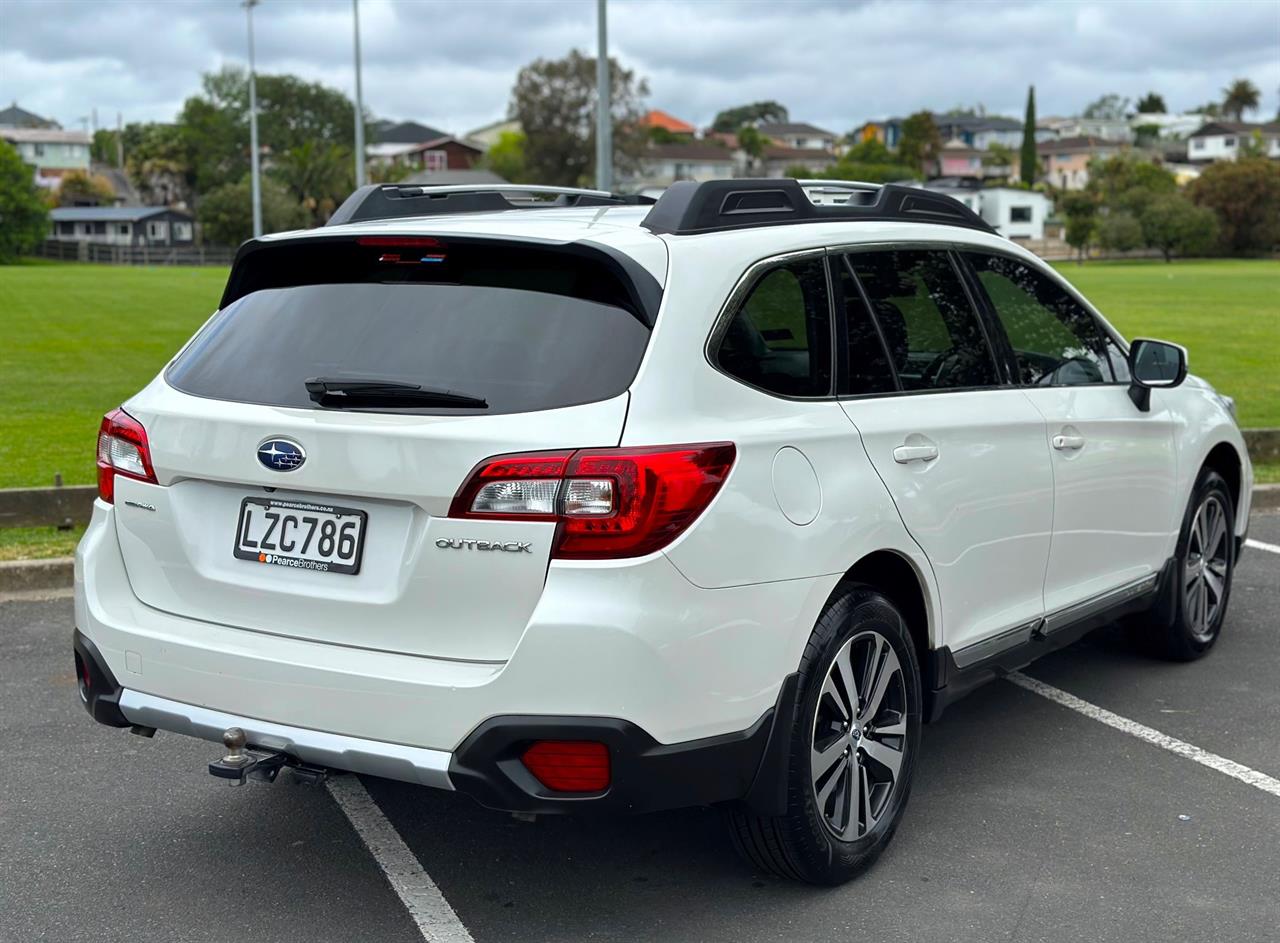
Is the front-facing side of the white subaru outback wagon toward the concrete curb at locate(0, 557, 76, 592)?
no

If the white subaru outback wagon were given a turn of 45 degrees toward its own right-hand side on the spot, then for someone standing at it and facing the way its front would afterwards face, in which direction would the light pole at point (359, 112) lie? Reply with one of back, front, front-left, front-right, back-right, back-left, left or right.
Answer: left

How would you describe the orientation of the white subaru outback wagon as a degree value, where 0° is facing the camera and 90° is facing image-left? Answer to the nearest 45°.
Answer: approximately 225°

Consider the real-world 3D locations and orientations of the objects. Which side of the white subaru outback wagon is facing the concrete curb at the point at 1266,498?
front

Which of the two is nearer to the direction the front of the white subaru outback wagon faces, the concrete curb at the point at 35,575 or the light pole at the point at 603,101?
the light pole

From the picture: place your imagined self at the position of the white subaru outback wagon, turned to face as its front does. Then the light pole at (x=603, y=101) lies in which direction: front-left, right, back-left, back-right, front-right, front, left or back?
front-left

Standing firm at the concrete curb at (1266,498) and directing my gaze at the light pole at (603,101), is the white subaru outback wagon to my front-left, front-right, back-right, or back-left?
back-left
